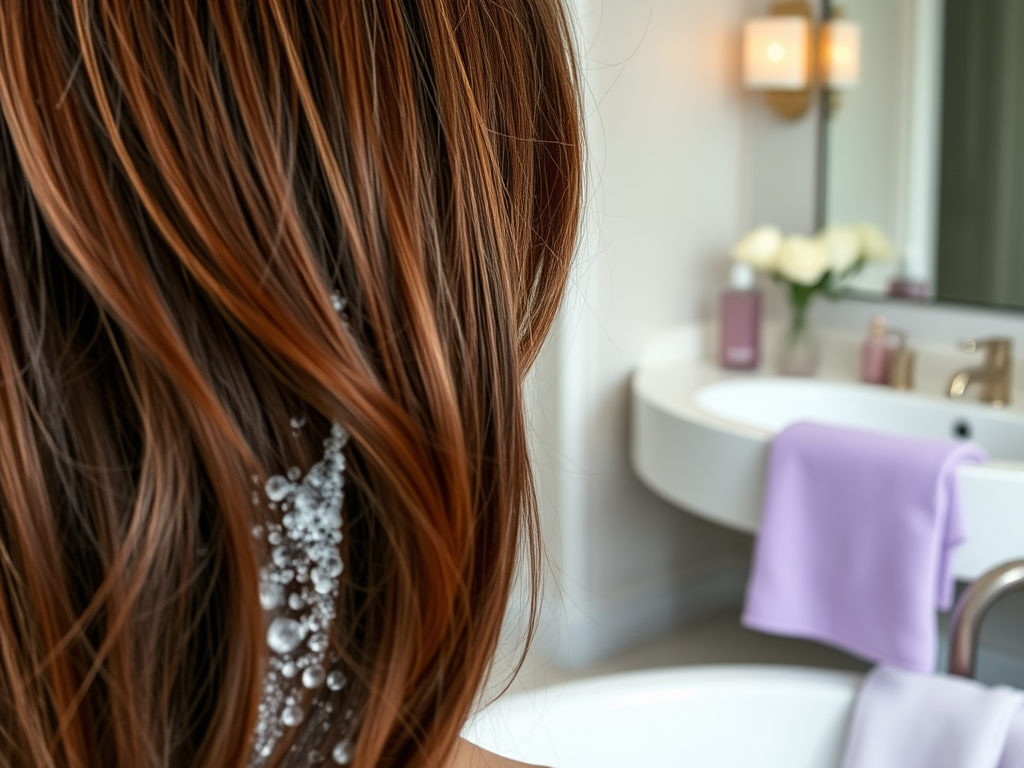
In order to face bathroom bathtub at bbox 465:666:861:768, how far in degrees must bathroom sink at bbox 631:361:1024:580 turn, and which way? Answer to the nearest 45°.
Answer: approximately 45° to its left

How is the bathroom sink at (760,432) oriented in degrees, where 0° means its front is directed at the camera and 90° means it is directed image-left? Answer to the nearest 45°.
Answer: approximately 45°

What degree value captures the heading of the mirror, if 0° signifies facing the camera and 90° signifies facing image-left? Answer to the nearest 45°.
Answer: approximately 45°

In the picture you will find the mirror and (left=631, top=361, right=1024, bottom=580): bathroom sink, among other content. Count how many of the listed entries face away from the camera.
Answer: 0
